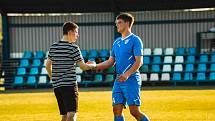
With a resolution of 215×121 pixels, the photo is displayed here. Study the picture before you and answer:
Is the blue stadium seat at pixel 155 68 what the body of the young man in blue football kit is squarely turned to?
no

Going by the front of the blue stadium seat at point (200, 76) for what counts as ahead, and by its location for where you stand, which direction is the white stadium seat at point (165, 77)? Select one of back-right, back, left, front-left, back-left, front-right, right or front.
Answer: right

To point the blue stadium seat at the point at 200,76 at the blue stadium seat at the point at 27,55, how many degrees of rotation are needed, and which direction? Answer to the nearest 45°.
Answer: approximately 90° to its right

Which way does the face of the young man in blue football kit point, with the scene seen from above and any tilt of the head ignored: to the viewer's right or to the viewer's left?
to the viewer's left

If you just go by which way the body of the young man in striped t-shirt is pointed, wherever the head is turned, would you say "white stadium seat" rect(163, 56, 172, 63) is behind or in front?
in front

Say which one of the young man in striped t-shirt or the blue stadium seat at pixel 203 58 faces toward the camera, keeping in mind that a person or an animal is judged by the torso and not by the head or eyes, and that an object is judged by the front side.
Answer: the blue stadium seat

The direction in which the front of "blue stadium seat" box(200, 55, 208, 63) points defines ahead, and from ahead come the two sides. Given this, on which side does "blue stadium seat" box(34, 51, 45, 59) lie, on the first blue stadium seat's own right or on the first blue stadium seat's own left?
on the first blue stadium seat's own right

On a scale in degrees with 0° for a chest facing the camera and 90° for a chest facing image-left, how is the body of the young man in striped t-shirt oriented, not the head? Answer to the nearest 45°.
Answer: approximately 225°

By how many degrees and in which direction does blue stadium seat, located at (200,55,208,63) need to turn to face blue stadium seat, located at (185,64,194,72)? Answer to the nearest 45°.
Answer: approximately 45° to its right

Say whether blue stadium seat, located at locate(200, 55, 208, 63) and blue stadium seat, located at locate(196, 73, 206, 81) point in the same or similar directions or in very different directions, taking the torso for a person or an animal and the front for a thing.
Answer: same or similar directions

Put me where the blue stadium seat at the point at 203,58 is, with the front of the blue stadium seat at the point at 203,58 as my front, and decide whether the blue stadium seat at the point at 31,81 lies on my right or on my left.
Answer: on my right

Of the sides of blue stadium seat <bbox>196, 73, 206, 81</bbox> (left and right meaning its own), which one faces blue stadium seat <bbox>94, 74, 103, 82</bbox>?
right

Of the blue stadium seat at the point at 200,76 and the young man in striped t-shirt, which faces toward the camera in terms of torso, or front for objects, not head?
the blue stadium seat

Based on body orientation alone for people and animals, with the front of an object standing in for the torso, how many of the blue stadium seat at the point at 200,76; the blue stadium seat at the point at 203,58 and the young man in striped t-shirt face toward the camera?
2

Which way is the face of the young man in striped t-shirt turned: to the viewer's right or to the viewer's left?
to the viewer's right

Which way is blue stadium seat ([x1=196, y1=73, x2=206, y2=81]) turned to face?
toward the camera
